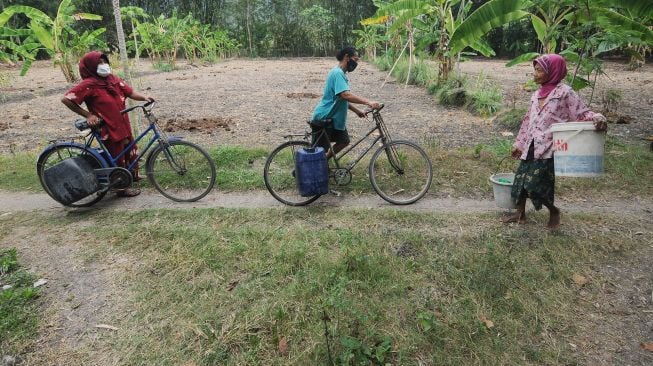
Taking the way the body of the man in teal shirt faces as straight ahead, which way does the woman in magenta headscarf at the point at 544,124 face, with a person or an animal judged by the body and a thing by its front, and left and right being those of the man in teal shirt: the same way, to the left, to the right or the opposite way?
the opposite way

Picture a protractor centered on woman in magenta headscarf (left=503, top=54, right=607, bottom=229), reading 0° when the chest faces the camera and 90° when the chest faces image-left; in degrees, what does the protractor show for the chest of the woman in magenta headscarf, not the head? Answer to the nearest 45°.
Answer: approximately 45°

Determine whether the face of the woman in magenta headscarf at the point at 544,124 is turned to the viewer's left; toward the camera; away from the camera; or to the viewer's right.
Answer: to the viewer's left

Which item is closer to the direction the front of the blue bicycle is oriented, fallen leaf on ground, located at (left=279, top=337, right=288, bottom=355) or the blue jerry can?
the blue jerry can

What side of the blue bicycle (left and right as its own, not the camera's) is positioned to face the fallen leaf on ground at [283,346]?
right

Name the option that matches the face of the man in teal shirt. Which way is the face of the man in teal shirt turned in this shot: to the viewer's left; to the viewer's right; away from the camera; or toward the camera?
to the viewer's right

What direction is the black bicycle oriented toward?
to the viewer's right

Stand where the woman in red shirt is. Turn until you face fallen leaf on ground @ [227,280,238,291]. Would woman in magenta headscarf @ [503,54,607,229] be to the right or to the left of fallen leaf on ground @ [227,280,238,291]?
left

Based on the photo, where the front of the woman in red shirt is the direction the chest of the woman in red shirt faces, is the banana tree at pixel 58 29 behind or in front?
behind
